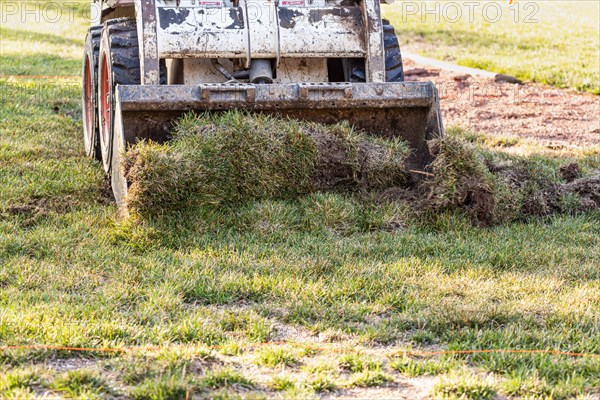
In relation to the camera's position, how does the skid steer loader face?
facing the viewer

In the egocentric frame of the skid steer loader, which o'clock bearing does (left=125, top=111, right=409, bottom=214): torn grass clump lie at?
The torn grass clump is roughly at 12 o'clock from the skid steer loader.

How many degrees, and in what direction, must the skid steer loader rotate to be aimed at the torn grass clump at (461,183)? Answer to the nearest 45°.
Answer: approximately 45° to its left
